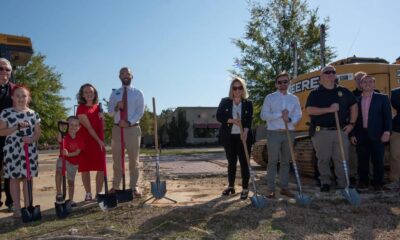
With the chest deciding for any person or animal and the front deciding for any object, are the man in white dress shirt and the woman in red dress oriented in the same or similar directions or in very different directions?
same or similar directions

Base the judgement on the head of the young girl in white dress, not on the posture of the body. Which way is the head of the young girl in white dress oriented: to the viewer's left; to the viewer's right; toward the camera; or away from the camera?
toward the camera

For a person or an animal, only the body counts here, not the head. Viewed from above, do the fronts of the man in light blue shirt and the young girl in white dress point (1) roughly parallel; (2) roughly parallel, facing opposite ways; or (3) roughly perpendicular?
roughly parallel

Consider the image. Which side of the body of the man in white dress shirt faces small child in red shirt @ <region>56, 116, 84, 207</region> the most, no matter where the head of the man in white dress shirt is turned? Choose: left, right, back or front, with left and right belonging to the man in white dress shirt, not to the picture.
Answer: right

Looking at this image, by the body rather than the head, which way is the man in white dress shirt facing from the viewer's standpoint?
toward the camera

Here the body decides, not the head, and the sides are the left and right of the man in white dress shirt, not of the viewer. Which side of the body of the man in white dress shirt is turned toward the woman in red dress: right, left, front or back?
right

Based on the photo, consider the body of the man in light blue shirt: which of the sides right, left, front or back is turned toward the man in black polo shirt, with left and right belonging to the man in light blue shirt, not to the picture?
left

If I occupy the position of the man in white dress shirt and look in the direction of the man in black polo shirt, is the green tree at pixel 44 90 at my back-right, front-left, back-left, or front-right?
back-left

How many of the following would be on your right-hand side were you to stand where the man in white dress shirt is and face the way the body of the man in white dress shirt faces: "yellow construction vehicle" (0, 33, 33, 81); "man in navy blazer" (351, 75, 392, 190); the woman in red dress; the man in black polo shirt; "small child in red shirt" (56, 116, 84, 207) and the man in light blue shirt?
4

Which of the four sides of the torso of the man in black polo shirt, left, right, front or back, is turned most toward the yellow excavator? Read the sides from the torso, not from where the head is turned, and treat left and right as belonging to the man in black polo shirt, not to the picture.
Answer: back

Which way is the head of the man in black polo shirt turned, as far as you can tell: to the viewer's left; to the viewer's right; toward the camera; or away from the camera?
toward the camera

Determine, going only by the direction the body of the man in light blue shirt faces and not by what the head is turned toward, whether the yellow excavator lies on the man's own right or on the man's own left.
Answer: on the man's own left

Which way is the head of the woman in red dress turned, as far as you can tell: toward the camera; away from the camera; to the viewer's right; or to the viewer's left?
toward the camera

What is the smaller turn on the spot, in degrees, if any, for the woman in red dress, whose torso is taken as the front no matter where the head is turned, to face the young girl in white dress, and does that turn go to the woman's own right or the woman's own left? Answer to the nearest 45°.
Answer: approximately 45° to the woman's own right

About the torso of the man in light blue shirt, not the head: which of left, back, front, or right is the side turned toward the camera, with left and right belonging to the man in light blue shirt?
front

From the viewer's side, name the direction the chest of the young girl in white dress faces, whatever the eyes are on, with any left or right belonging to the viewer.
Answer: facing the viewer
